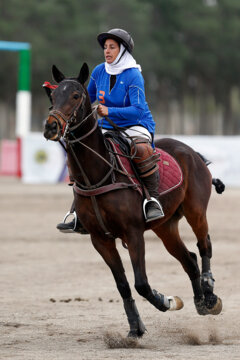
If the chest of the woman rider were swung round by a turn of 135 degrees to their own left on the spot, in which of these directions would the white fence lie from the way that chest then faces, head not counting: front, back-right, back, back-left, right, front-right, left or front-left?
left

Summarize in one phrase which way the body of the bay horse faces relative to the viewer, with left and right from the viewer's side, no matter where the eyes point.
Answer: facing the viewer and to the left of the viewer

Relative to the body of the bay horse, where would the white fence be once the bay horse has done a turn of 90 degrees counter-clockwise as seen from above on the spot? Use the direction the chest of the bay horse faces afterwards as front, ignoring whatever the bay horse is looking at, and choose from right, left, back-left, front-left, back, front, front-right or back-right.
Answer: back-left
